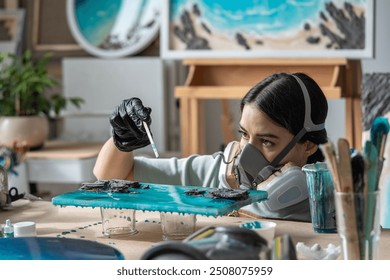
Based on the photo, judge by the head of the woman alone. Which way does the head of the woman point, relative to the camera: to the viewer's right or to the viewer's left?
to the viewer's left

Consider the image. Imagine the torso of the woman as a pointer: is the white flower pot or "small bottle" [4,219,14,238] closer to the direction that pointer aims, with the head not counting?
the small bottle

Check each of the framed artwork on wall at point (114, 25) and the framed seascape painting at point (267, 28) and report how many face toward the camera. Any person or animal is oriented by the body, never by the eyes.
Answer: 2

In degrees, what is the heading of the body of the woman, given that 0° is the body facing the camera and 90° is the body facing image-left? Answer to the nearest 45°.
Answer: approximately 45°

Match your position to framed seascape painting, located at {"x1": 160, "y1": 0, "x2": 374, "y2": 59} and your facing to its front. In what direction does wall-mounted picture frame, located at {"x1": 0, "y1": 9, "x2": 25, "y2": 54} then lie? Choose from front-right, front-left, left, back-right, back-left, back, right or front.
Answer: back-right

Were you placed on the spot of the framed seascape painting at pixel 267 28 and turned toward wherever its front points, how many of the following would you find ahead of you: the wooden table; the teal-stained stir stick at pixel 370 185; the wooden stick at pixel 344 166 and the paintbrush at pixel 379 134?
4

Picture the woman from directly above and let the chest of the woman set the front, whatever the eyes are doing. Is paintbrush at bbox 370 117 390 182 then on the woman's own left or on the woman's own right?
on the woman's own left

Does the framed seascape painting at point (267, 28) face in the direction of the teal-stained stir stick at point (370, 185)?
yes

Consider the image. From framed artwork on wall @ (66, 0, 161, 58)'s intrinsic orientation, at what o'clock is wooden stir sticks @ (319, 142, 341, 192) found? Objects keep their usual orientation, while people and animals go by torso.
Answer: The wooden stir sticks is roughly at 12 o'clock from the framed artwork on wall.

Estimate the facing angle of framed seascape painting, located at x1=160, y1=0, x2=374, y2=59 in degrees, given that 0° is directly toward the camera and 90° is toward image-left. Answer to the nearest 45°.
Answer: approximately 0°

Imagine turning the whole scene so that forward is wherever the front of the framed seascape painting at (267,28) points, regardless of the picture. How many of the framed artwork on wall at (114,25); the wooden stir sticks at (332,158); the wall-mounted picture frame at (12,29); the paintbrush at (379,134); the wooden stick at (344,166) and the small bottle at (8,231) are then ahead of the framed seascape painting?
4
